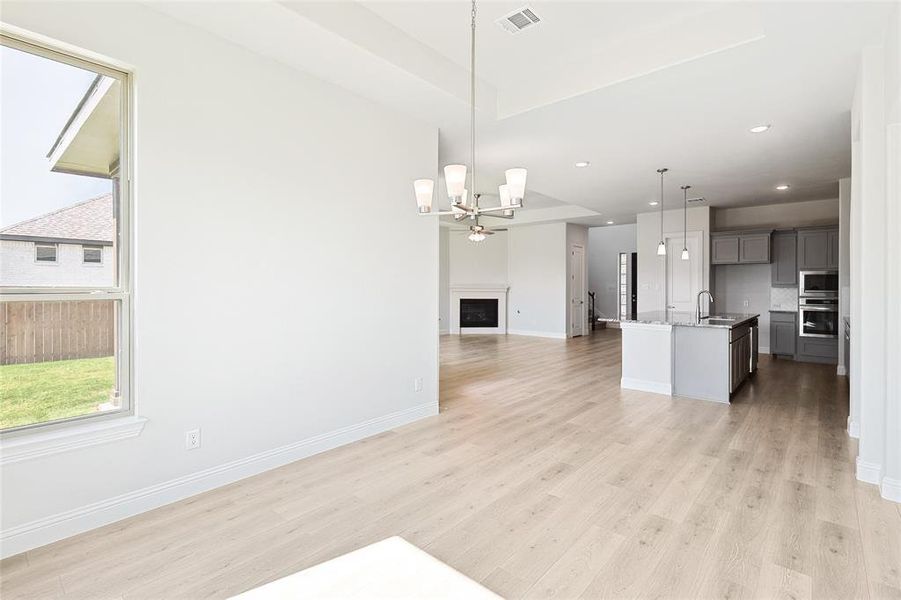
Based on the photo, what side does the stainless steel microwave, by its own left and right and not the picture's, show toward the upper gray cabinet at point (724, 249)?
right

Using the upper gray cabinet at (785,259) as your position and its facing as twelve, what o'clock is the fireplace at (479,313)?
The fireplace is roughly at 3 o'clock from the upper gray cabinet.

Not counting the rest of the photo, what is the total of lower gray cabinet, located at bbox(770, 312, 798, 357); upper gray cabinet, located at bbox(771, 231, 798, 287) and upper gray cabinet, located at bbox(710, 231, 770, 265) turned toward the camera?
3

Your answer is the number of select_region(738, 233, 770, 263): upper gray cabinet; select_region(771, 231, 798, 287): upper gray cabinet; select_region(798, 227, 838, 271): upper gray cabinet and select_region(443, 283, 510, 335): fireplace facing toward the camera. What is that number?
4

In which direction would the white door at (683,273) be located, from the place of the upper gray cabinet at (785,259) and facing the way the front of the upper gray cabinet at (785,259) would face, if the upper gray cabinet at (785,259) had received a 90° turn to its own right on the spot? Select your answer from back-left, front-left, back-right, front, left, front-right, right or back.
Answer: front

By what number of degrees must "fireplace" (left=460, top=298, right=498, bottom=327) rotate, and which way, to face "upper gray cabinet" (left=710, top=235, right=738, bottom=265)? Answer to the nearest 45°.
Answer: approximately 45° to its left

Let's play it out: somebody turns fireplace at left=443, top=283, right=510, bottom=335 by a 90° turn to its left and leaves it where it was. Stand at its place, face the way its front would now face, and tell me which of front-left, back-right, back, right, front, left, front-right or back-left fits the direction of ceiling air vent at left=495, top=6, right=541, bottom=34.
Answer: right

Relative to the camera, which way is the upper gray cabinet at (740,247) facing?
toward the camera

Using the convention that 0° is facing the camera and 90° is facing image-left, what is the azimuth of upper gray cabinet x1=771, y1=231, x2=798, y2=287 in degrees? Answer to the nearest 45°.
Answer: approximately 0°

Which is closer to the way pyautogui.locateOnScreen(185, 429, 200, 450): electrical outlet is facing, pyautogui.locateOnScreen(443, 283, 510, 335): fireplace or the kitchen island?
the kitchen island

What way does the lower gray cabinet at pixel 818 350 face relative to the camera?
toward the camera

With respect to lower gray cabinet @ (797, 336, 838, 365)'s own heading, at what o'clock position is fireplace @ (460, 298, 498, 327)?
The fireplace is roughly at 3 o'clock from the lower gray cabinet.

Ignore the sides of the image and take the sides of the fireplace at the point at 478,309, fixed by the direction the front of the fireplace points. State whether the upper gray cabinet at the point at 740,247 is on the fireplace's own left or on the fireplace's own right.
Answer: on the fireplace's own left

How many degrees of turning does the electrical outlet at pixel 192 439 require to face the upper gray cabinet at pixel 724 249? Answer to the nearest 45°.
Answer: approximately 45° to its left
